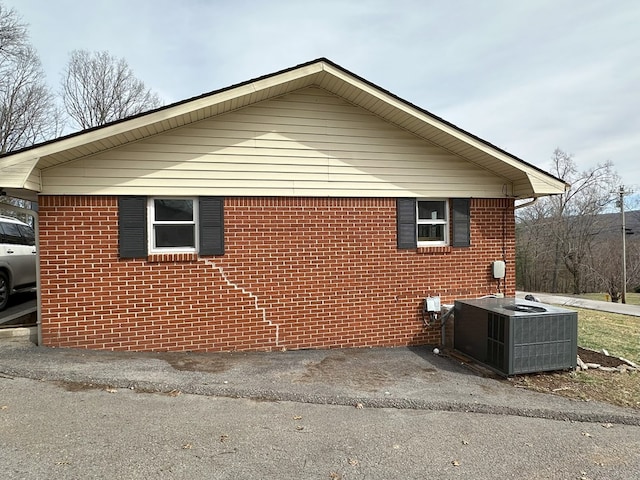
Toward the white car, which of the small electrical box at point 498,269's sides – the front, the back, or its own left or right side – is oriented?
right

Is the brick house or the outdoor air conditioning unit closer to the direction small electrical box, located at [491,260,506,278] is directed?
the outdoor air conditioning unit

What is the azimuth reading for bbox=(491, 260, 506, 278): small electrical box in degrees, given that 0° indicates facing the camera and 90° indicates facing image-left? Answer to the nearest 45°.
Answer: approximately 0°

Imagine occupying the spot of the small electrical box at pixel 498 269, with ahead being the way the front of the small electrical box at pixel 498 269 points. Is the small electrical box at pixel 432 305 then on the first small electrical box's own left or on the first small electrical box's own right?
on the first small electrical box's own right

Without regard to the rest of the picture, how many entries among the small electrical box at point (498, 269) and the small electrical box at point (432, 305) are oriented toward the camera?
2

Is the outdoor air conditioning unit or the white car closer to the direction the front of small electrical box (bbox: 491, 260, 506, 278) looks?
the outdoor air conditioning unit

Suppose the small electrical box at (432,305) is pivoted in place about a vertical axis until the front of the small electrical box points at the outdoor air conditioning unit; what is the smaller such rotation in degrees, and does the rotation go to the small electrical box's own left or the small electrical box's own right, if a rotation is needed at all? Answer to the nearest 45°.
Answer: approximately 45° to the small electrical box's own left

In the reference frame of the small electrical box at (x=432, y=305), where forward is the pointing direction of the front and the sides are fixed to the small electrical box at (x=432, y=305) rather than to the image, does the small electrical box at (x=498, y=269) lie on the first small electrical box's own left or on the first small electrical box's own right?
on the first small electrical box's own left

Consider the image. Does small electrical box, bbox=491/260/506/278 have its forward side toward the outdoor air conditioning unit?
yes

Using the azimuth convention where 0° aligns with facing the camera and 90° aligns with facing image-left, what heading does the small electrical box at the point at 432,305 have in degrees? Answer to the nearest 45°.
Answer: approximately 0°
